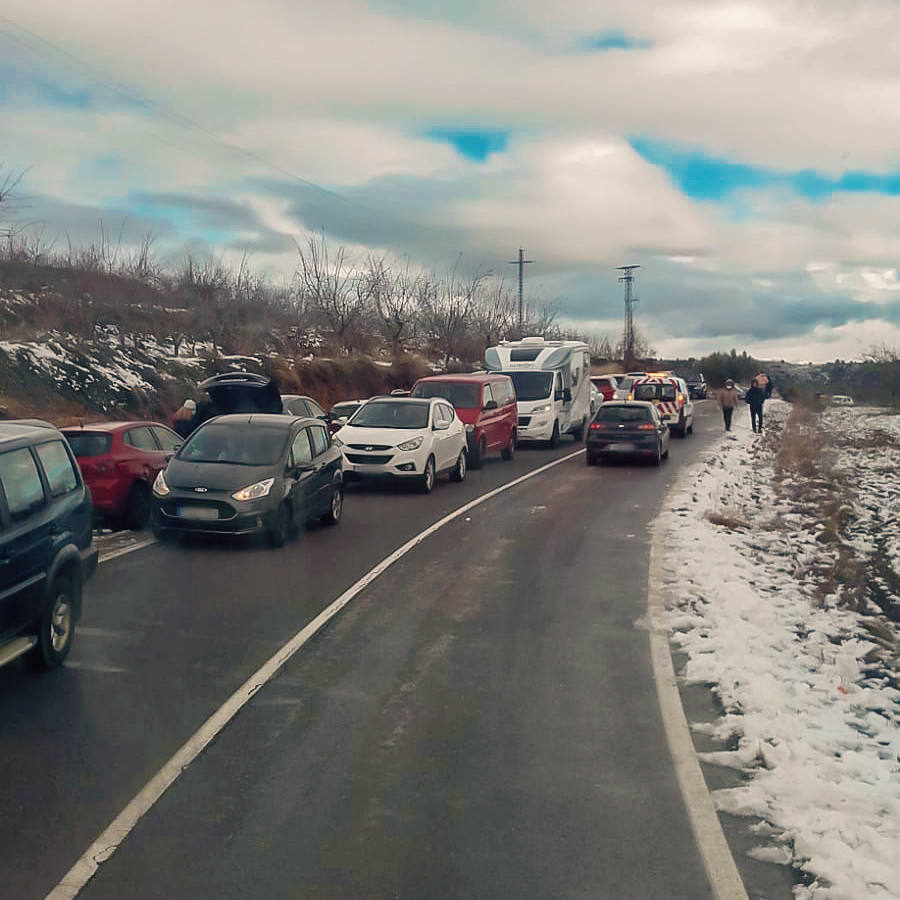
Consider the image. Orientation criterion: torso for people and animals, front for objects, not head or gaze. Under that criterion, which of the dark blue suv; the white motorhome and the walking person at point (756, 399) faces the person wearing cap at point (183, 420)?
the white motorhome

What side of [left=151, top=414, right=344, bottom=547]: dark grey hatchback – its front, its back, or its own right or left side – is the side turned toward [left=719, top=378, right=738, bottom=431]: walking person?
back

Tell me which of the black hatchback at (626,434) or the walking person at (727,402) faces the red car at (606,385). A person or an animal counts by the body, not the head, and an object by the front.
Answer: the black hatchback

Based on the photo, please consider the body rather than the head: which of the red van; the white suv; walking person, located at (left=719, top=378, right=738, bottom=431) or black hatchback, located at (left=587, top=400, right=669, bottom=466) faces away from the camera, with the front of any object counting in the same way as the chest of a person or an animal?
the black hatchback

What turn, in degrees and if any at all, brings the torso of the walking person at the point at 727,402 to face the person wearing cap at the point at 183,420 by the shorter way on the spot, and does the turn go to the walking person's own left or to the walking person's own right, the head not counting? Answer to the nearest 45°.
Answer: approximately 45° to the walking person's own right

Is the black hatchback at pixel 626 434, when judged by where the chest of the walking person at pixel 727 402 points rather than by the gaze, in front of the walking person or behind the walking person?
in front

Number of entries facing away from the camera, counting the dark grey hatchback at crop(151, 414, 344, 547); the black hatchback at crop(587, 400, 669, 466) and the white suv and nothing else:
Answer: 1

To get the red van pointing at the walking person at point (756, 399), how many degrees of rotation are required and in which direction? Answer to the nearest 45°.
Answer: approximately 180°

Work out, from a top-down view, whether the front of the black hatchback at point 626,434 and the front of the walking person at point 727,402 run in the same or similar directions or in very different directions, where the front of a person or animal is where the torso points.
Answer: very different directions
